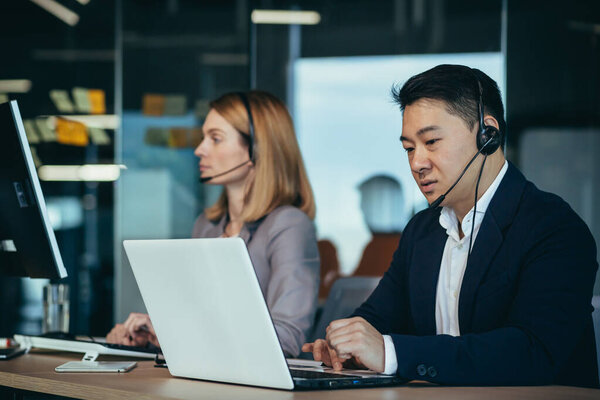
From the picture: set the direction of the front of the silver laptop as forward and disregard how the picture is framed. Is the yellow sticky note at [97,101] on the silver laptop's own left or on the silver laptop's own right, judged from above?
on the silver laptop's own left

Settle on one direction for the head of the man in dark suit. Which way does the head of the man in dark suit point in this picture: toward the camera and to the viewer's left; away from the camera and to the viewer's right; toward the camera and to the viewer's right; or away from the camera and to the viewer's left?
toward the camera and to the viewer's left

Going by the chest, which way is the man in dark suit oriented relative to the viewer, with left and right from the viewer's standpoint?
facing the viewer and to the left of the viewer

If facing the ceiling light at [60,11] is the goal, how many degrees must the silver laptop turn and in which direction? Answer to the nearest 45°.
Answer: approximately 45° to its left

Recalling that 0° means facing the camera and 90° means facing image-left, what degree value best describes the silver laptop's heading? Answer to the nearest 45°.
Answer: approximately 225°

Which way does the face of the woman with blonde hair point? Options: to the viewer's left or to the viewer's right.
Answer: to the viewer's left

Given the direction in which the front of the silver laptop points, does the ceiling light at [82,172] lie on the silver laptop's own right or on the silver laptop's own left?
on the silver laptop's own left

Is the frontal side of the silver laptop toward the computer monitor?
no

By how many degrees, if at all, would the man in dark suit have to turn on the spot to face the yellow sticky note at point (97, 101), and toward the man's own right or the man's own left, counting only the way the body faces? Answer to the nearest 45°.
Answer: approximately 90° to the man's own right

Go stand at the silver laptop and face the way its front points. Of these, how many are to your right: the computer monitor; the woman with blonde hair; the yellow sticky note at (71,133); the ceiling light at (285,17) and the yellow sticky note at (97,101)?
0

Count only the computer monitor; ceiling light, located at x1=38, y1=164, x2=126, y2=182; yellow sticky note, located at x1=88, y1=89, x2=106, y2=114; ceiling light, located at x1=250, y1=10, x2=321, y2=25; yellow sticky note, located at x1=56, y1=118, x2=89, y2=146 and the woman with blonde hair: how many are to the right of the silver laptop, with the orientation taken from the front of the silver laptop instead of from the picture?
0

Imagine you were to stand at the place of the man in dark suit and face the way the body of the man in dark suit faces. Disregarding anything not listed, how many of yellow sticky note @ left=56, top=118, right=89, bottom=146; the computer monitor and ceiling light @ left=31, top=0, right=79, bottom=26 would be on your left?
0

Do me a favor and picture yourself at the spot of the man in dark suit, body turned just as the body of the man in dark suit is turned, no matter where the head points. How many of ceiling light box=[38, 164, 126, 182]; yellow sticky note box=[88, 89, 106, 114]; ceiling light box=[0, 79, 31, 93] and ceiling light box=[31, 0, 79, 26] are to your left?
0

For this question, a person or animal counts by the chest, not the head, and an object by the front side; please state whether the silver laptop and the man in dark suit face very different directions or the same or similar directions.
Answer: very different directions

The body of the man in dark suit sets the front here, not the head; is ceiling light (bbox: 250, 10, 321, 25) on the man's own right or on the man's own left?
on the man's own right

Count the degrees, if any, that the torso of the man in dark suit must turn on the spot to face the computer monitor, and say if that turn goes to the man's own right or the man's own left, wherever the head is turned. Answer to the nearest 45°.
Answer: approximately 45° to the man's own right
